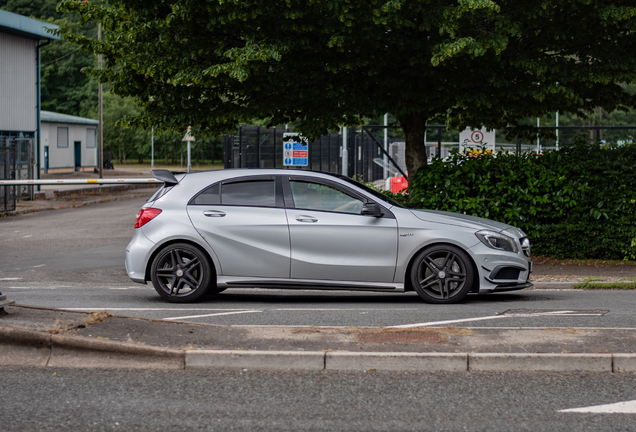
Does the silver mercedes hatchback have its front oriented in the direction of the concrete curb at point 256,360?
no

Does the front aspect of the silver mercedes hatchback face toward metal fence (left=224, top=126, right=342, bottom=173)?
no

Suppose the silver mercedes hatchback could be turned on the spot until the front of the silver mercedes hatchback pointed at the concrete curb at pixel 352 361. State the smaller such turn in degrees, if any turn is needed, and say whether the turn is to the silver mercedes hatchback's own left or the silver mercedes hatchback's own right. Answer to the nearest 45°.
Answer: approximately 90° to the silver mercedes hatchback's own right

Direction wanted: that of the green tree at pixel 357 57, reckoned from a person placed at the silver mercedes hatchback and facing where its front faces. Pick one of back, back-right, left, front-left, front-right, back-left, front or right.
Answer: left

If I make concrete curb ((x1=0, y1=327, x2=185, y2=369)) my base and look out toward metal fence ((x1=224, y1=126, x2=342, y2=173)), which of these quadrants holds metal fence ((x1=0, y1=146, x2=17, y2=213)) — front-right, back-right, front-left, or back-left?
front-left

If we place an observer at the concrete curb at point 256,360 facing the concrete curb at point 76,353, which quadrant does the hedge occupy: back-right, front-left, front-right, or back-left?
back-right

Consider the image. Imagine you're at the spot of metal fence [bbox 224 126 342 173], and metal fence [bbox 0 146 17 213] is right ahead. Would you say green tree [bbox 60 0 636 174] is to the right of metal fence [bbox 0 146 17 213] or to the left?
left

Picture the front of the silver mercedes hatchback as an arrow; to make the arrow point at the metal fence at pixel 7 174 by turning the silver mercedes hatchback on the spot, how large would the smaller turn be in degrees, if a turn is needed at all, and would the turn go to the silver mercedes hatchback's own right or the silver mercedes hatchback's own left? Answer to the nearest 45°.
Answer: approximately 135° to the silver mercedes hatchback's own left

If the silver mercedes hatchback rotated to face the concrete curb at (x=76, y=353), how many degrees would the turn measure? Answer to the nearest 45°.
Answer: approximately 135° to its right

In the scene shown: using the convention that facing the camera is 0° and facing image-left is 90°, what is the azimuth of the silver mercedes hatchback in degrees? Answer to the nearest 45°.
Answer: approximately 270°

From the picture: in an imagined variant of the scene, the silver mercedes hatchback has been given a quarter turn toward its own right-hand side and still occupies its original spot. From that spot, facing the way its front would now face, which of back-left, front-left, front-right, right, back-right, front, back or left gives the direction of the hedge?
back-left
